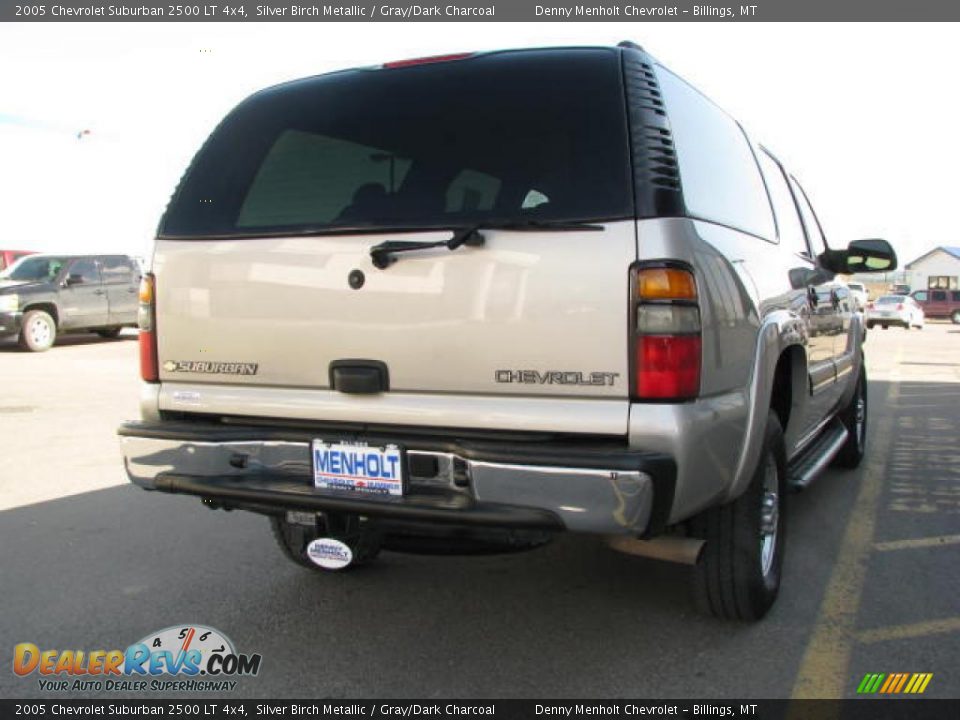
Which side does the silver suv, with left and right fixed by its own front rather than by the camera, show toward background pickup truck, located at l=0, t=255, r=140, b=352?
left

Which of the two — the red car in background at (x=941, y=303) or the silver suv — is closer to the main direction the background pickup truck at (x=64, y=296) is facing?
the silver suv

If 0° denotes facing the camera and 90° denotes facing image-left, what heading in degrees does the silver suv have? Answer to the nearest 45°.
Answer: approximately 225°

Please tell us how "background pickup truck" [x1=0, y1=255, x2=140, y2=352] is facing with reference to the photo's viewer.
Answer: facing the viewer and to the left of the viewer

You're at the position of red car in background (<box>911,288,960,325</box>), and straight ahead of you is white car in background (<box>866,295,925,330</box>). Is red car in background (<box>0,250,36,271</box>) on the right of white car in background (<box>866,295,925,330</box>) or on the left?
right

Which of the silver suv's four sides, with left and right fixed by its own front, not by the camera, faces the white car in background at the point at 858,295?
front

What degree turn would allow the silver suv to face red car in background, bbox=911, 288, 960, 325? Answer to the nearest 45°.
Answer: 0° — it already faces it

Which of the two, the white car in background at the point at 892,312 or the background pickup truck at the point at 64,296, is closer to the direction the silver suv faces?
the white car in background

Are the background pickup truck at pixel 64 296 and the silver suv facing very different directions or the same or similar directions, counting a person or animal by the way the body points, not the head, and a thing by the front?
very different directions
